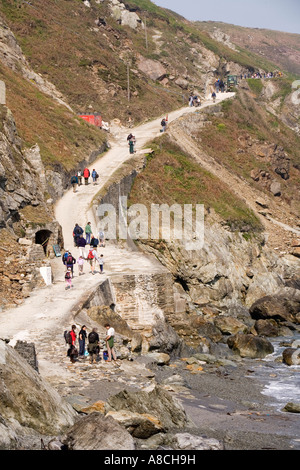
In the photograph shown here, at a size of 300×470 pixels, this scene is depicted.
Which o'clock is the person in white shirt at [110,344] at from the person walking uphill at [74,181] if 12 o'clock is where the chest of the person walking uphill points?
The person in white shirt is roughly at 6 o'clock from the person walking uphill.

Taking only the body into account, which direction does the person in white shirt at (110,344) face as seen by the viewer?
to the viewer's left

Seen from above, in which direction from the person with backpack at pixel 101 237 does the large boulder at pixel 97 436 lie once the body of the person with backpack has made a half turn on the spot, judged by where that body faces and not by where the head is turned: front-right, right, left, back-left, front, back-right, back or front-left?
front

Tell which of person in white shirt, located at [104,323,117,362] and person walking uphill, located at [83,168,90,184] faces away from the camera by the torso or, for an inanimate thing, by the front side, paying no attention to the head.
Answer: the person walking uphill

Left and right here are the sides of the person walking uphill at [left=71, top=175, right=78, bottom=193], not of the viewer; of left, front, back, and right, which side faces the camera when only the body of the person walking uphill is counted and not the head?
back

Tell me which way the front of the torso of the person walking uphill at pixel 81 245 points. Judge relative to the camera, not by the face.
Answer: away from the camera

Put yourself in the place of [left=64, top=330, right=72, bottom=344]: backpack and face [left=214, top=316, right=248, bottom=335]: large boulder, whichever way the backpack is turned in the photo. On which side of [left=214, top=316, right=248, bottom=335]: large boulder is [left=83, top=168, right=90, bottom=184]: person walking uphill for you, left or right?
left

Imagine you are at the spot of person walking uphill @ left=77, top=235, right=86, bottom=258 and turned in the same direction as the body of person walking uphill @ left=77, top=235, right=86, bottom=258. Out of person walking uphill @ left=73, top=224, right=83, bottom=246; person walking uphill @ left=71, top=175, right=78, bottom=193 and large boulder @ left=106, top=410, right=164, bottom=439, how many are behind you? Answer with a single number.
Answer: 1

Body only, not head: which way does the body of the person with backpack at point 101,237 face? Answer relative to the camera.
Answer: away from the camera

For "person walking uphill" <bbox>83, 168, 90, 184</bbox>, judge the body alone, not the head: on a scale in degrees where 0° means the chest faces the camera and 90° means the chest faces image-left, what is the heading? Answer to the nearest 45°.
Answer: approximately 180°
